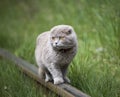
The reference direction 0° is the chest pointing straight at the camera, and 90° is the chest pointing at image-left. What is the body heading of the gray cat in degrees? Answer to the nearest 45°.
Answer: approximately 315°
